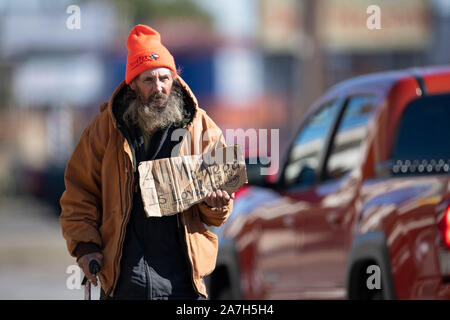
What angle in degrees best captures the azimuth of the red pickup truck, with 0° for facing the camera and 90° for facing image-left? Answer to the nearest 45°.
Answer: approximately 135°

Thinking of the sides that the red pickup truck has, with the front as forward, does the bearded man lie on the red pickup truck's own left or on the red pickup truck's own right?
on the red pickup truck's own left

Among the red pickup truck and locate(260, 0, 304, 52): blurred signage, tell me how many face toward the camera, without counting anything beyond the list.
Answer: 1

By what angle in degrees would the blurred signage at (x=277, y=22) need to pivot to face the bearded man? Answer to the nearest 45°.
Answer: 0° — it already faces them

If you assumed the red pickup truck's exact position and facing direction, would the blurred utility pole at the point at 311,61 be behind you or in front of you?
in front

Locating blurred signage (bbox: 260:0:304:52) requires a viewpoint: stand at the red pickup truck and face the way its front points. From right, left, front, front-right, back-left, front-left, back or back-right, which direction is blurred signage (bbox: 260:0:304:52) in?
front-right

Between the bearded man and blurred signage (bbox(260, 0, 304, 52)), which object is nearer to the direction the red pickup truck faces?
the blurred signage

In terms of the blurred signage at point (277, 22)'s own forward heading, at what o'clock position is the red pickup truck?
The red pickup truck is roughly at 12 o'clock from the blurred signage.

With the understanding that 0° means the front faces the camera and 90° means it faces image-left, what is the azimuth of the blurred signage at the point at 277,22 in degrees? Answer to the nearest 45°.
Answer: approximately 0°
